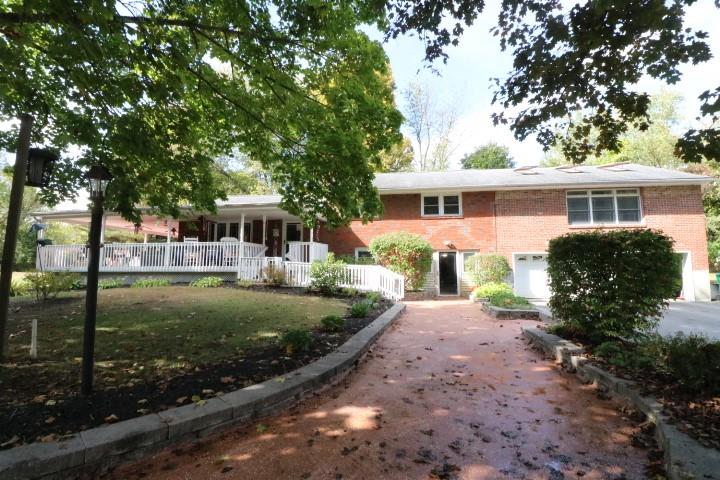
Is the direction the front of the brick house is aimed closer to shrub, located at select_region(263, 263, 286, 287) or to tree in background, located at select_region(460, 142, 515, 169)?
the shrub

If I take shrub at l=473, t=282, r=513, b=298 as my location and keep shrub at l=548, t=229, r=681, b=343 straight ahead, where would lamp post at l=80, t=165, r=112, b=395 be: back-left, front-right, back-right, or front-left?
front-right

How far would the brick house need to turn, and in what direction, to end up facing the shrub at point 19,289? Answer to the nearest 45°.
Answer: approximately 90° to its right

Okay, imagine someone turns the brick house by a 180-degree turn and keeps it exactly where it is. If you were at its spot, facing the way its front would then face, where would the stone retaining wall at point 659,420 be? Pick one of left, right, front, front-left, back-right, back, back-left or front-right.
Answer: back

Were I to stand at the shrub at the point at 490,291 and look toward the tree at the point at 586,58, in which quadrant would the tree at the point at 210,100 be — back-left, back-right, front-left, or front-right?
front-right

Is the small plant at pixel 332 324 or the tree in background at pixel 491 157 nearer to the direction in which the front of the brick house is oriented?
the small plant

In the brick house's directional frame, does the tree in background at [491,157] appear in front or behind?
behind

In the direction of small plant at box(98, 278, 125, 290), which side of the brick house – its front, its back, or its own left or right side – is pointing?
right

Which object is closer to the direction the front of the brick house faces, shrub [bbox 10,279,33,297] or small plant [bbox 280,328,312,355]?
the small plant

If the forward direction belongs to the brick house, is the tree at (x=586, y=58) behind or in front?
in front

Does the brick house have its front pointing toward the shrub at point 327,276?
no

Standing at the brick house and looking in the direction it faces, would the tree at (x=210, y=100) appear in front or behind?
in front

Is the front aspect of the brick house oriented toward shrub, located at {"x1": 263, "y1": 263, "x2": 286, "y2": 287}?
no

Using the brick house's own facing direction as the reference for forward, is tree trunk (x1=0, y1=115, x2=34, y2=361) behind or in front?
in front

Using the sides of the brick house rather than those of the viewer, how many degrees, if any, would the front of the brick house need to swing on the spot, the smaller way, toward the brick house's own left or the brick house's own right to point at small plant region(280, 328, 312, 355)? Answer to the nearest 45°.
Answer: approximately 45° to the brick house's own right

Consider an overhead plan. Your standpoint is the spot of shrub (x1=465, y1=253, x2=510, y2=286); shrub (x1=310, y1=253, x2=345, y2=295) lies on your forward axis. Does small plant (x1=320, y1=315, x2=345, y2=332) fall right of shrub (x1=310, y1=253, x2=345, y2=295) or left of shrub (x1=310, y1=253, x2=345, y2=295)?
left

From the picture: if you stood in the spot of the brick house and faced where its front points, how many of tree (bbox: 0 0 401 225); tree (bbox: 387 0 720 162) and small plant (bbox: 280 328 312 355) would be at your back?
0

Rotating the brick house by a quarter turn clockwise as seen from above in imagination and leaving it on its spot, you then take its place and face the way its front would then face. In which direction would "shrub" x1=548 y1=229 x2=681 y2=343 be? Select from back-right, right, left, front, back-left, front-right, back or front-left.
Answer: left

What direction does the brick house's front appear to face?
toward the camera
